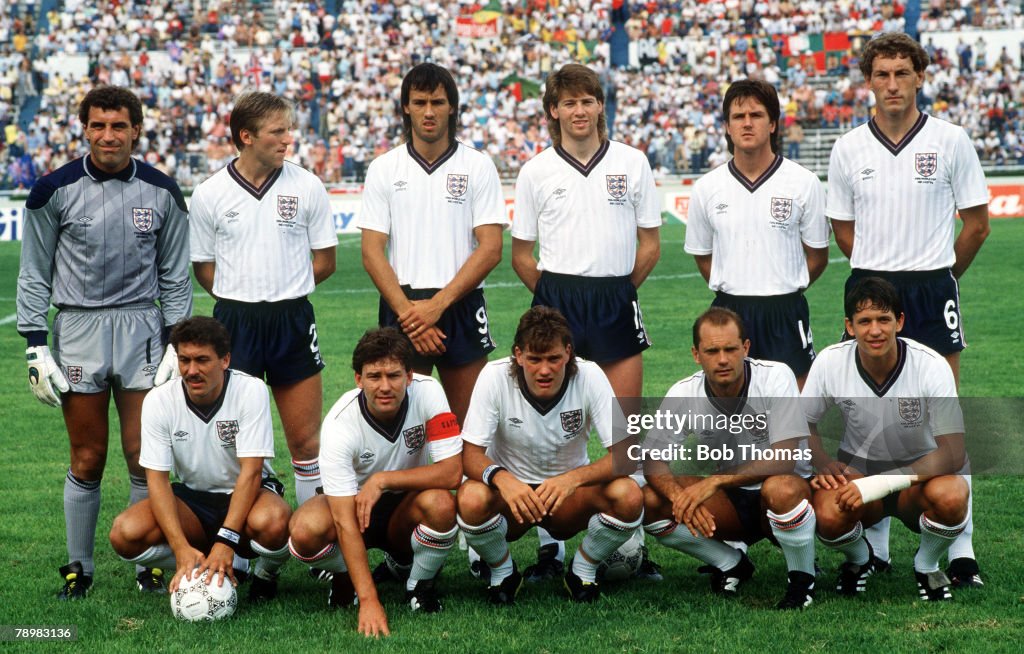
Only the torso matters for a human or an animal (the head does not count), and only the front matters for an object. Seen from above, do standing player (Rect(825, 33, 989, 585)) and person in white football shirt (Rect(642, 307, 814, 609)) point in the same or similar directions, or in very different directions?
same or similar directions

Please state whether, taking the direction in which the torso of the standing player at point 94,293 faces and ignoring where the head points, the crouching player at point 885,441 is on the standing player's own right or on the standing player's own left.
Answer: on the standing player's own left

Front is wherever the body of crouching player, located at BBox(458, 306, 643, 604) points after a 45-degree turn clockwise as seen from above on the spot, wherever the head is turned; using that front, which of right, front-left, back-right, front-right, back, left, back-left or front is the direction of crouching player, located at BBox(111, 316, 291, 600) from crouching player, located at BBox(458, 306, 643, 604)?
front-right

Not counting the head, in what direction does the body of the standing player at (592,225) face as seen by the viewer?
toward the camera

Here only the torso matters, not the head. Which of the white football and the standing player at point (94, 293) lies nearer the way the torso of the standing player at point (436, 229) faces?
the white football

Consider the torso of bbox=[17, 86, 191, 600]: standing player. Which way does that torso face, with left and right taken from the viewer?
facing the viewer

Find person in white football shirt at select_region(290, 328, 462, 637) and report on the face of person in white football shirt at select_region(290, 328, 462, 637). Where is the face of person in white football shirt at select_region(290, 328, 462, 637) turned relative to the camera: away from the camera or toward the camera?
toward the camera

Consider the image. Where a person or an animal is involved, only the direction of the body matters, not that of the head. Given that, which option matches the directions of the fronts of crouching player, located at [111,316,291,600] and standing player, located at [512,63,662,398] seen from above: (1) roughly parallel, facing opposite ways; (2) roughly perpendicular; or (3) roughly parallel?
roughly parallel

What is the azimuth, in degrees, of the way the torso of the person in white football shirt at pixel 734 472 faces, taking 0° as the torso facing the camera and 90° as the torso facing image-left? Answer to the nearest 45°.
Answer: approximately 0°

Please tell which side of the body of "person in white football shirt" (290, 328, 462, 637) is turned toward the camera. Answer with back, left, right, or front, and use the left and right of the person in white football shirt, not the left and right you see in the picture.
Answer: front

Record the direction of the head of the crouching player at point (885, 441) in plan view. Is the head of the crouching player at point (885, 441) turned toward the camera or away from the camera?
toward the camera

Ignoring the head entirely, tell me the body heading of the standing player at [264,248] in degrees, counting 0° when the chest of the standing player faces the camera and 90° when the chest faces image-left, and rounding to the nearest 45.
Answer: approximately 0°

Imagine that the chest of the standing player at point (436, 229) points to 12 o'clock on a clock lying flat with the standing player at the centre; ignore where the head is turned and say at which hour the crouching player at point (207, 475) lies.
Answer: The crouching player is roughly at 2 o'clock from the standing player.

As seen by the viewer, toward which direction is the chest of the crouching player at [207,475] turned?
toward the camera

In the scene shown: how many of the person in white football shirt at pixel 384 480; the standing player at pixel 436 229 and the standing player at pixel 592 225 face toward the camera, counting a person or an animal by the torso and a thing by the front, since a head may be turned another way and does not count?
3

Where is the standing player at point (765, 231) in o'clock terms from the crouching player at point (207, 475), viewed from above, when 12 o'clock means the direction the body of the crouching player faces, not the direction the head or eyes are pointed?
The standing player is roughly at 9 o'clock from the crouching player.

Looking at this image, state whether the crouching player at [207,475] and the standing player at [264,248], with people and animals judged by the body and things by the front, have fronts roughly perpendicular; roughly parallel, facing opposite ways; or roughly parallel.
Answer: roughly parallel
